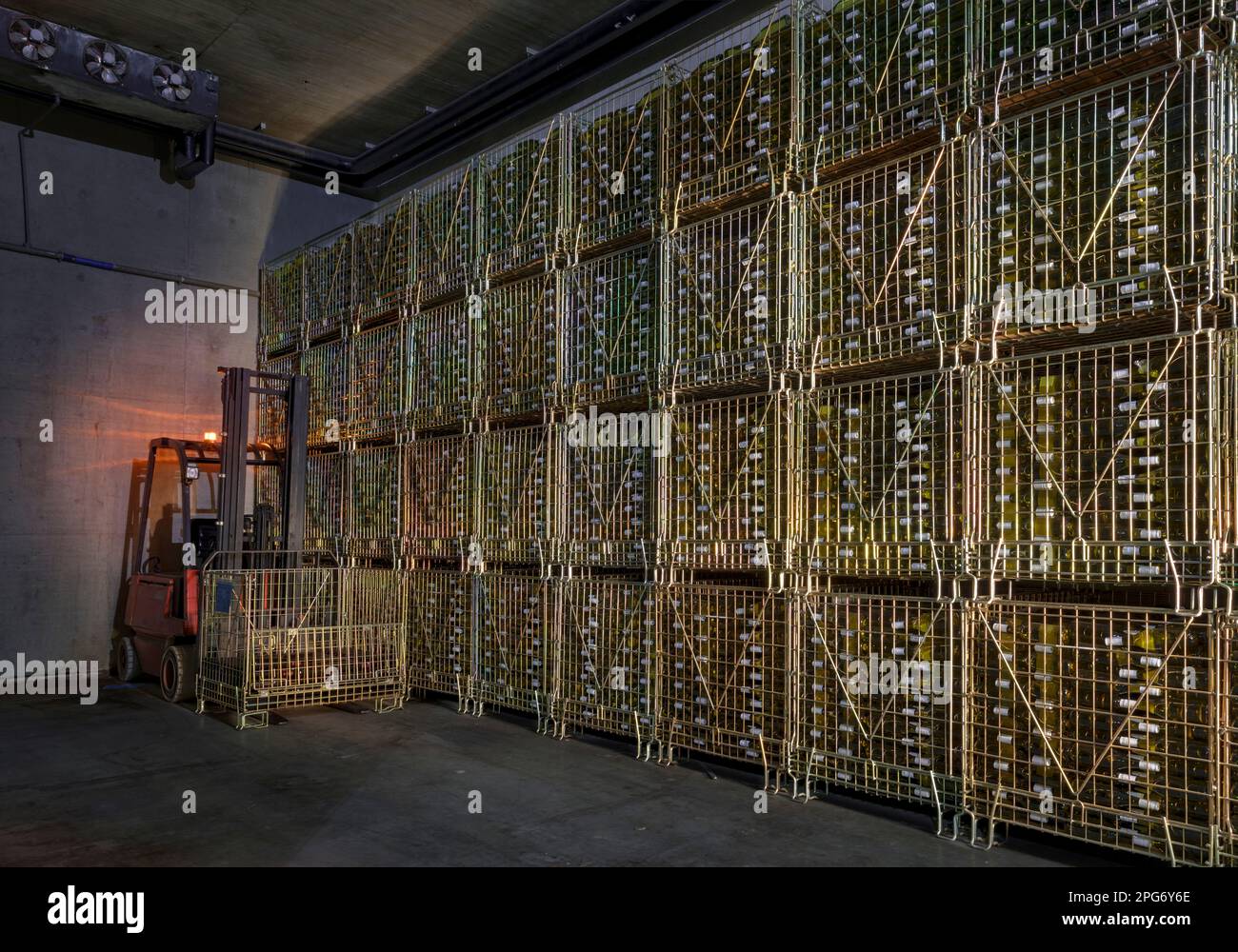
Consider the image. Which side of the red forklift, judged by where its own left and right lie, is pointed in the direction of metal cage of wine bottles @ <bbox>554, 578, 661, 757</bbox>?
front

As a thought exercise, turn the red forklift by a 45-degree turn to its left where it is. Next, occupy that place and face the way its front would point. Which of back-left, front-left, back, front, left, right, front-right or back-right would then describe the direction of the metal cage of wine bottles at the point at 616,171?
front-right

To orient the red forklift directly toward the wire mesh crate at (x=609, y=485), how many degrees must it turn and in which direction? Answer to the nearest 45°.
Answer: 0° — it already faces it

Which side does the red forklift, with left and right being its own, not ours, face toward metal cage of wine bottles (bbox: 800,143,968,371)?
front

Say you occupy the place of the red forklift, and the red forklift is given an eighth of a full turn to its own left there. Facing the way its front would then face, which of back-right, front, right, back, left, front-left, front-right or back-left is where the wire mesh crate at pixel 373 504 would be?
front

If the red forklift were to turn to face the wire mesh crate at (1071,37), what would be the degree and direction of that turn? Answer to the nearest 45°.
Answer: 0° — it already faces it

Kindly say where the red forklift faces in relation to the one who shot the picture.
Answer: facing the viewer and to the right of the viewer

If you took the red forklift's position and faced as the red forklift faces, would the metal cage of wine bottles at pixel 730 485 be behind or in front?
in front

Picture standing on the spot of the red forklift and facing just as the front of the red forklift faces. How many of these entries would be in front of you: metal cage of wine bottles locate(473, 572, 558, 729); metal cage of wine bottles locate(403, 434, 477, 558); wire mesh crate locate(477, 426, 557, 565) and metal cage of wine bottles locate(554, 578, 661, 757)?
4

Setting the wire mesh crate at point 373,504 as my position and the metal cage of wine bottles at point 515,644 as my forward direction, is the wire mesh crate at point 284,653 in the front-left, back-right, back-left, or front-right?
front-right

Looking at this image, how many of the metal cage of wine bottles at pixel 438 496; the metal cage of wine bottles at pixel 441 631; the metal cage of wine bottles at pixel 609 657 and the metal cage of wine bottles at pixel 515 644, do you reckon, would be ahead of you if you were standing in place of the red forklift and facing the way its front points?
4

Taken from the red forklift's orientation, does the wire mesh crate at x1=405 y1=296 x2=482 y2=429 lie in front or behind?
in front
